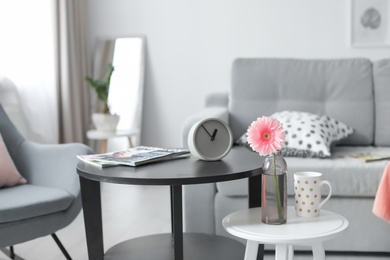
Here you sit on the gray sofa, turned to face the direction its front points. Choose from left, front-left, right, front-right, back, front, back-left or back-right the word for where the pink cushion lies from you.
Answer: front-right

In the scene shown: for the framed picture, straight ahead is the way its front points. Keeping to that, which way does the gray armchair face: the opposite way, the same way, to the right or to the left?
to the left

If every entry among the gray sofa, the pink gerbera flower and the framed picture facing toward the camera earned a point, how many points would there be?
3

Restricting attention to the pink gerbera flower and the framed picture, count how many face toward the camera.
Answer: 2

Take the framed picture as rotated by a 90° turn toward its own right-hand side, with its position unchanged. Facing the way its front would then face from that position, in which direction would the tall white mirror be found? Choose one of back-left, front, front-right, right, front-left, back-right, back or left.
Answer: front

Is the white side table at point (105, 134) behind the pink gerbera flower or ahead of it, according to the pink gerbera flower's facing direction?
behind

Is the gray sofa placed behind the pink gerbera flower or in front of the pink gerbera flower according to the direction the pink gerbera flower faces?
behind

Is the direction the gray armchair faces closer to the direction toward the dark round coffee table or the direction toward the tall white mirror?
the dark round coffee table

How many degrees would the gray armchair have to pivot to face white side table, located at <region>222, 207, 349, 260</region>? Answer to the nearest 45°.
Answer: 0° — it already faces it

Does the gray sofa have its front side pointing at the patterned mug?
yes

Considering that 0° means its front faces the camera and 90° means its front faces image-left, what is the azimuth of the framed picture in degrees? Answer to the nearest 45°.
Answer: approximately 0°

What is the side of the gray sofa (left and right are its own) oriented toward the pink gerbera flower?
front

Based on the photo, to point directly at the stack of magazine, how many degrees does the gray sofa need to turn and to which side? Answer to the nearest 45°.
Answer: approximately 45° to its right
